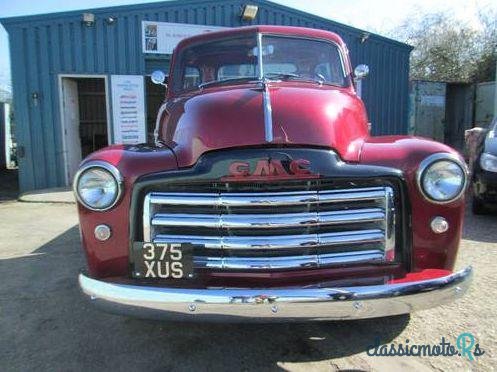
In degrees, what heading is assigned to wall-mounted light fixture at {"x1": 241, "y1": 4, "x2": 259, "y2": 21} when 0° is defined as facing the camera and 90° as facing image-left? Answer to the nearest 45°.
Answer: approximately 0°

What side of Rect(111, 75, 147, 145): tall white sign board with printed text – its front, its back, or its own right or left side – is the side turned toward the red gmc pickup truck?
front

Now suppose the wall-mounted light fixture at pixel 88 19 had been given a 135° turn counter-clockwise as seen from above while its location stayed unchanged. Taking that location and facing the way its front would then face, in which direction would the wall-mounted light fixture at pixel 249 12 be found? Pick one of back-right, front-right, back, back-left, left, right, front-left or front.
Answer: front-right

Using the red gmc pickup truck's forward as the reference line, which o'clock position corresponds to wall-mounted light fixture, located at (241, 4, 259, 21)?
The wall-mounted light fixture is roughly at 6 o'clock from the red gmc pickup truck.

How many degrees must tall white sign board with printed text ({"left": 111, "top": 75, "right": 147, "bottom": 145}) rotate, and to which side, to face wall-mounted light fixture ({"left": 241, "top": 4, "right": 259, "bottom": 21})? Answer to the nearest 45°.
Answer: approximately 90° to its left

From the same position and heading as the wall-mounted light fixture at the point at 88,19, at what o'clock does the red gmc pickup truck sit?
The red gmc pickup truck is roughly at 12 o'clock from the wall-mounted light fixture.

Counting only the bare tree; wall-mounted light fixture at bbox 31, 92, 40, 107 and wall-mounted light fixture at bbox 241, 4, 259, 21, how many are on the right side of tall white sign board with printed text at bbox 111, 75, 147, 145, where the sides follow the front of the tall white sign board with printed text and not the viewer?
1

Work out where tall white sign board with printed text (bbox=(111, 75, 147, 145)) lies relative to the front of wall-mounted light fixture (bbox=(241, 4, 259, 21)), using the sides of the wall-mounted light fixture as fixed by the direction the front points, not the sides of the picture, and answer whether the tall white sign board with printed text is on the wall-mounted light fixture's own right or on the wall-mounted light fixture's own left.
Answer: on the wall-mounted light fixture's own right

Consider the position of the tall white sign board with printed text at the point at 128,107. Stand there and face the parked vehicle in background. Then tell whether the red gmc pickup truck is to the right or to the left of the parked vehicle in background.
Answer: right
